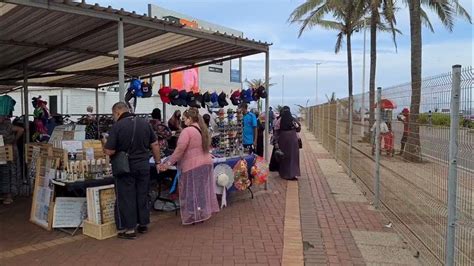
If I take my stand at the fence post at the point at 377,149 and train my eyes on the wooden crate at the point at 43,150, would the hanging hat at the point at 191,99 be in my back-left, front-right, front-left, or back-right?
front-right

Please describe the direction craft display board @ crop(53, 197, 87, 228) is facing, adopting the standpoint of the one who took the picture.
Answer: facing the viewer

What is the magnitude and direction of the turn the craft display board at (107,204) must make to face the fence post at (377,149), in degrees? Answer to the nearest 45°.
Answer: approximately 45° to its left

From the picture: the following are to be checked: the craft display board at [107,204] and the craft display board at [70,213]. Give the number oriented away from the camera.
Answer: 0

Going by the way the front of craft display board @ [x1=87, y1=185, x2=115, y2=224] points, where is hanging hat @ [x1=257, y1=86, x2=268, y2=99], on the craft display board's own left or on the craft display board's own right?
on the craft display board's own left

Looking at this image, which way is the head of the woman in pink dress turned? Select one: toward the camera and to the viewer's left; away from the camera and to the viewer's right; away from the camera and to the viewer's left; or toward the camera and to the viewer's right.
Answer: away from the camera and to the viewer's left

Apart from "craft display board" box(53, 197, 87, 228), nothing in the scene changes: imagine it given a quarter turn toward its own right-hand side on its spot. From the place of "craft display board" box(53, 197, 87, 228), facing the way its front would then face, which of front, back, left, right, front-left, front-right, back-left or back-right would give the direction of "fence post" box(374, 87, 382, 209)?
back

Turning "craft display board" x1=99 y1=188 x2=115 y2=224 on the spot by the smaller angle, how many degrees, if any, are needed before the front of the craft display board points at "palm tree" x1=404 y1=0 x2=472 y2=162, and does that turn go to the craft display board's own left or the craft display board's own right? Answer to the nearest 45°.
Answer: approximately 90° to the craft display board's own left

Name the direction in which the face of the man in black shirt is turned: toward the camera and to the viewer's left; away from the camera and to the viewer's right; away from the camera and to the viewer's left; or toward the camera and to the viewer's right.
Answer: away from the camera and to the viewer's left

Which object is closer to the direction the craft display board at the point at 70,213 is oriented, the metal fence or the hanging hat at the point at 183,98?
the metal fence
